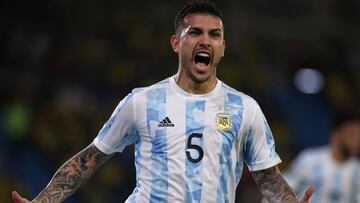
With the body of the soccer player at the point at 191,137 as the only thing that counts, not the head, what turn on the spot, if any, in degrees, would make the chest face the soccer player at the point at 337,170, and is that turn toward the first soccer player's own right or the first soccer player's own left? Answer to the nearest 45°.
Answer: approximately 135° to the first soccer player's own left

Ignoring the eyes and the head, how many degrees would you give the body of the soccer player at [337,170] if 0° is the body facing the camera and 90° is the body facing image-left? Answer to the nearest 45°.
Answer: approximately 0°

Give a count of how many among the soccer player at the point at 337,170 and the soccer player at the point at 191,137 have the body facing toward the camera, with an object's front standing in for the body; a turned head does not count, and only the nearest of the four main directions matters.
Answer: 2

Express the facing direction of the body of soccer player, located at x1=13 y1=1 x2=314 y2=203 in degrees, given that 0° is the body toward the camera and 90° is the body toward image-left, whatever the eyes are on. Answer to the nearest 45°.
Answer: approximately 0°
